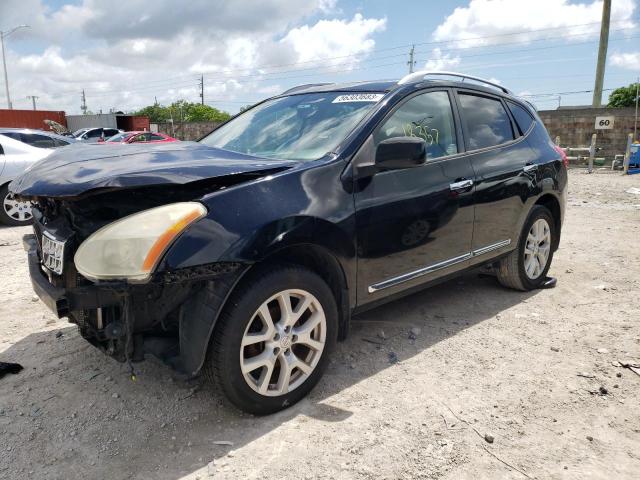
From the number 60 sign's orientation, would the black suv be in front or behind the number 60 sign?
in front

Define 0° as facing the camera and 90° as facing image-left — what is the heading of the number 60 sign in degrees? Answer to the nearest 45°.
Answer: approximately 0°

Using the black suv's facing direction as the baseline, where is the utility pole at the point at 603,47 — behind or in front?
behind

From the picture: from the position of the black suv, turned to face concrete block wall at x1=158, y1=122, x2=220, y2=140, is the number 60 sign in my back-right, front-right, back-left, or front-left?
front-right

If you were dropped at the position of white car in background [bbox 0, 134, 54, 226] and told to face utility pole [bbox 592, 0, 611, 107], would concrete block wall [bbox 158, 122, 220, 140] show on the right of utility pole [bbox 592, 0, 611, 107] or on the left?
left

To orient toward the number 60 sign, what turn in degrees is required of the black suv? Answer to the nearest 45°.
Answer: approximately 180°

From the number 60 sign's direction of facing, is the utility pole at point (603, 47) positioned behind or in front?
behind

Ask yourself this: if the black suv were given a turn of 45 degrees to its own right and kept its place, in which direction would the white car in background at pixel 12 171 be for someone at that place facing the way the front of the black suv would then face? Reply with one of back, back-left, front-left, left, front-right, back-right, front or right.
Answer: front-right

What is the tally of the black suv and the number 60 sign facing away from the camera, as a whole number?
0

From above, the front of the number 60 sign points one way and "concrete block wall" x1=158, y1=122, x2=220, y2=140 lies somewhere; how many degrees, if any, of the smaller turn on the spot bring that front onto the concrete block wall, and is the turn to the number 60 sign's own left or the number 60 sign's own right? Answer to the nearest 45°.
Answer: approximately 90° to the number 60 sign's own right

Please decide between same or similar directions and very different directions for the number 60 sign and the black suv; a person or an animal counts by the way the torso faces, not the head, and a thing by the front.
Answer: same or similar directions

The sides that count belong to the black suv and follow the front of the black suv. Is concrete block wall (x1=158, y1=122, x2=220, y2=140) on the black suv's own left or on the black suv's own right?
on the black suv's own right
